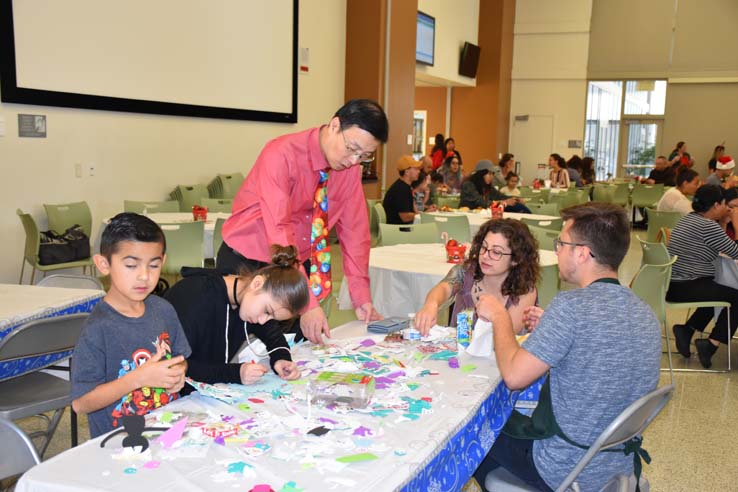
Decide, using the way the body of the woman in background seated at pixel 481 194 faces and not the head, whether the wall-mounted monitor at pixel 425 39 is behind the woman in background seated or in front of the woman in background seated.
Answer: behind

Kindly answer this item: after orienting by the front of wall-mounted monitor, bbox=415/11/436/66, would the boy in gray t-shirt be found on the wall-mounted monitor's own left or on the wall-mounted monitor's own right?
on the wall-mounted monitor's own right

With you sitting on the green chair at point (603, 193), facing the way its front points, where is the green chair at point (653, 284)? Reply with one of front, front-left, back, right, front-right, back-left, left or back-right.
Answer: back

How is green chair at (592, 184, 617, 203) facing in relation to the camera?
away from the camera

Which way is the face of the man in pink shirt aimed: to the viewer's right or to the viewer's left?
to the viewer's right

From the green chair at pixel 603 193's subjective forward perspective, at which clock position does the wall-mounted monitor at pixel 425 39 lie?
The wall-mounted monitor is roughly at 9 o'clock from the green chair.

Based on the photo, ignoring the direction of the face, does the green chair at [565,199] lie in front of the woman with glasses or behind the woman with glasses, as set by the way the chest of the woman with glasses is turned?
behind

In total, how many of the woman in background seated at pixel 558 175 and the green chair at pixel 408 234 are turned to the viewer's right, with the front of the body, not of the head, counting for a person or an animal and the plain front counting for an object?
0

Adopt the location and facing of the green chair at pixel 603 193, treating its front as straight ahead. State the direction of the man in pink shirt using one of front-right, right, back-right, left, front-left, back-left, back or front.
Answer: back

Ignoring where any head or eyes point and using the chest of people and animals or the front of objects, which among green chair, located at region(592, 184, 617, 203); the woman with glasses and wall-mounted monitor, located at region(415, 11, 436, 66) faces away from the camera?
the green chair
